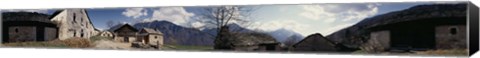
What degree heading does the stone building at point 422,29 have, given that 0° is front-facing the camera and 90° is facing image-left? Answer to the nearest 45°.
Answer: approximately 0°

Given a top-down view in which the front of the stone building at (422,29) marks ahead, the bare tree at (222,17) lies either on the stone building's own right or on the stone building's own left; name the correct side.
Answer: on the stone building's own right

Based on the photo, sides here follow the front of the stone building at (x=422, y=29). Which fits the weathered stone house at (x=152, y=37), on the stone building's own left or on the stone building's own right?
on the stone building's own right

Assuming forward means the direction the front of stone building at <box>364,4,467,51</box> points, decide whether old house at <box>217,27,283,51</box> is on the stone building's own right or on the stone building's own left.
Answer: on the stone building's own right

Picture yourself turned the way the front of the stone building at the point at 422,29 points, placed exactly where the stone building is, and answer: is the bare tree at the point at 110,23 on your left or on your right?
on your right

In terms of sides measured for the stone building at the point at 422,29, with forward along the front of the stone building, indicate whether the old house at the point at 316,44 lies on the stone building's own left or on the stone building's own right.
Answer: on the stone building's own right
